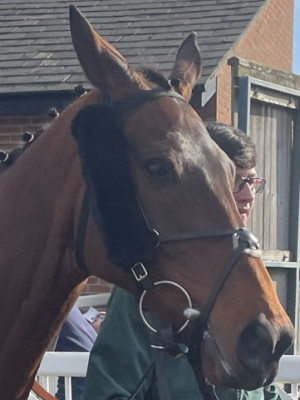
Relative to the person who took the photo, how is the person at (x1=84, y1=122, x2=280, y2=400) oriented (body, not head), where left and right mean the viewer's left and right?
facing the viewer and to the right of the viewer

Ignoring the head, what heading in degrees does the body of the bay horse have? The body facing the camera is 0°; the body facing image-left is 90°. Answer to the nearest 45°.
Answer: approximately 315°

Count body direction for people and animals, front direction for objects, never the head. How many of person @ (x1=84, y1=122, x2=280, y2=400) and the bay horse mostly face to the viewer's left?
0
